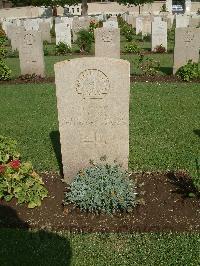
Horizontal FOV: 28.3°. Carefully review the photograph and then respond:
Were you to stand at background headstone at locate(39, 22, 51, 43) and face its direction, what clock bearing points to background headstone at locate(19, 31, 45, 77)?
background headstone at locate(19, 31, 45, 77) is roughly at 12 o'clock from background headstone at locate(39, 22, 51, 43).

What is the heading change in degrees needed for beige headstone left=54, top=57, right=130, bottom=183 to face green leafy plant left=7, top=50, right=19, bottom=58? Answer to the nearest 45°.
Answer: approximately 180°

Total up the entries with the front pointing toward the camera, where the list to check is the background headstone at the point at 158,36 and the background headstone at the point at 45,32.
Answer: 2

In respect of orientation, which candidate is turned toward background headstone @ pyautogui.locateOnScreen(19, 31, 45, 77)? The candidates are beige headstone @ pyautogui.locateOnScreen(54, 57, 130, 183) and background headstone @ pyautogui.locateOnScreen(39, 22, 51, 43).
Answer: background headstone @ pyautogui.locateOnScreen(39, 22, 51, 43)

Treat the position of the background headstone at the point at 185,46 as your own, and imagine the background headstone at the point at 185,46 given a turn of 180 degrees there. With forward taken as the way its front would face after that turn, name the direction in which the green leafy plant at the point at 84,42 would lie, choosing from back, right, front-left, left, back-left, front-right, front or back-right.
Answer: front-left

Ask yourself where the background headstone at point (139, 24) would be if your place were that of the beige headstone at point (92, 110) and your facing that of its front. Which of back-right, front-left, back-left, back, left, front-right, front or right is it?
back

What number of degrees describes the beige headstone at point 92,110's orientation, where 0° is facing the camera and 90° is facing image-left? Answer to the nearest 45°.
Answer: approximately 0°

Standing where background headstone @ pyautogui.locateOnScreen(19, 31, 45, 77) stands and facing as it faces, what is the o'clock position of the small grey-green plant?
The small grey-green plant is roughly at 12 o'clock from the background headstone.
